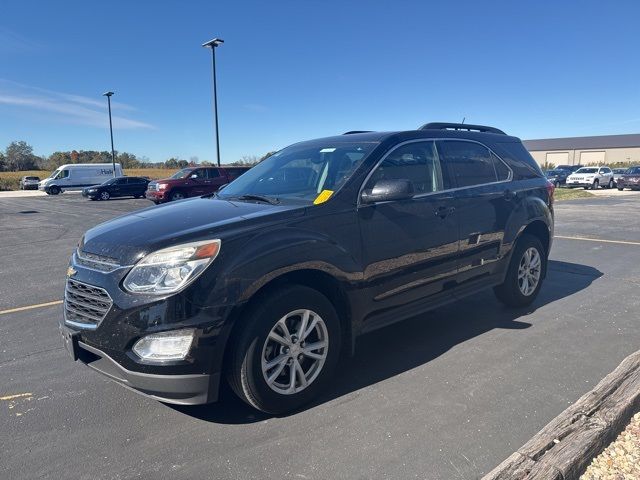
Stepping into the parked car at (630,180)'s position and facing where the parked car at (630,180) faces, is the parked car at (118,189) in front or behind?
in front

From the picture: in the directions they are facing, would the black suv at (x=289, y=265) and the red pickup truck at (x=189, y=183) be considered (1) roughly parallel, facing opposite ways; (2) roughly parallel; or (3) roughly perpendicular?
roughly parallel

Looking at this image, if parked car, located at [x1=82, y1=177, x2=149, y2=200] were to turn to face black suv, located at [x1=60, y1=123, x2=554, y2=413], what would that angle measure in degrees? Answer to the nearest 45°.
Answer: approximately 45° to its left

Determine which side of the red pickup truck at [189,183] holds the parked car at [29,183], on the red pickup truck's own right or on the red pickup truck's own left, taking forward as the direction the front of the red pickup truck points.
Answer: on the red pickup truck's own right

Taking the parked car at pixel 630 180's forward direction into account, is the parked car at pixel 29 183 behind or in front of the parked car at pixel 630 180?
in front

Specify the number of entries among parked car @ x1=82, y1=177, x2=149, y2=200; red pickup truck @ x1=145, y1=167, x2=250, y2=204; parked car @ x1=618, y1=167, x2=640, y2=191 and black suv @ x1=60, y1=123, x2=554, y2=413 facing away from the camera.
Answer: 0

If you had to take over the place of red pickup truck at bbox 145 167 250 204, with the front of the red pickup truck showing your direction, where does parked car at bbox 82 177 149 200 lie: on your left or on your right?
on your right

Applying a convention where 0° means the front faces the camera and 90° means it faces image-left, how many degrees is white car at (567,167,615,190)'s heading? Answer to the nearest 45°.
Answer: approximately 45°

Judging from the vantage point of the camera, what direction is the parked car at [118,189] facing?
facing the viewer and to the left of the viewer

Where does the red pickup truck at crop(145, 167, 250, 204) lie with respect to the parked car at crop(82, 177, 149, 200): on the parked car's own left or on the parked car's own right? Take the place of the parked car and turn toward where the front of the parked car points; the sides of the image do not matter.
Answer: on the parked car's own left

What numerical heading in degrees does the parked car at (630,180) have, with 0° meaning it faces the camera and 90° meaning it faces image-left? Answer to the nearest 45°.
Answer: approximately 45°

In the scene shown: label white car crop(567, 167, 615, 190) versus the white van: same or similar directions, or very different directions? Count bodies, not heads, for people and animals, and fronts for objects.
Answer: same or similar directions

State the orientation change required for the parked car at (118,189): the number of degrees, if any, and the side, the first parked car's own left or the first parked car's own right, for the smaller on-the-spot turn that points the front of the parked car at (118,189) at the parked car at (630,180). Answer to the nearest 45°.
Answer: approximately 135° to the first parked car's own left

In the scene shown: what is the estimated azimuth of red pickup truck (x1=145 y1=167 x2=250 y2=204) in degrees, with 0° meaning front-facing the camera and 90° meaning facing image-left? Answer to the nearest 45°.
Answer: approximately 45°

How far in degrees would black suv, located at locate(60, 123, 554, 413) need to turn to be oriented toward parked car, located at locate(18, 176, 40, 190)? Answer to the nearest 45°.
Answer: approximately 90° to its right

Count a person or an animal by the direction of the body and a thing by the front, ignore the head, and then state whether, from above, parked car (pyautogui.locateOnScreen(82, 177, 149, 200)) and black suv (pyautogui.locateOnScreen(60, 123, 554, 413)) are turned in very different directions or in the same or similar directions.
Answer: same or similar directions

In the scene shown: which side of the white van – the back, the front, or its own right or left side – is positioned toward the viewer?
left
